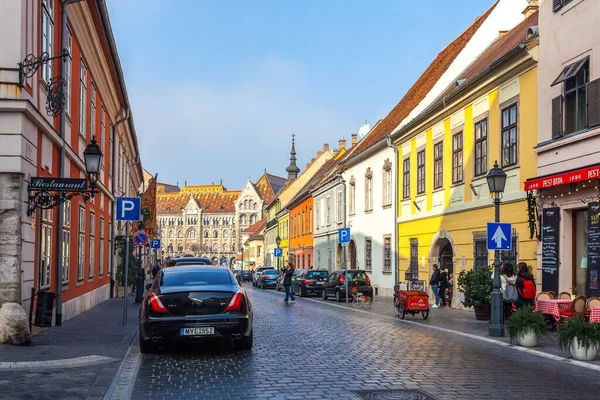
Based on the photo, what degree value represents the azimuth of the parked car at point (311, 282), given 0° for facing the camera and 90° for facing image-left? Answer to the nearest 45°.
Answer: approximately 135°

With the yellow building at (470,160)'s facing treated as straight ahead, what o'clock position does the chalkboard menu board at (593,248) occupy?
The chalkboard menu board is roughly at 10 o'clock from the yellow building.

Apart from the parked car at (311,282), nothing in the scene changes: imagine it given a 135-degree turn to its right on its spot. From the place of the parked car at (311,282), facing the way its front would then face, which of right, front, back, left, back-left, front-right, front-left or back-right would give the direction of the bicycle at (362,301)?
right

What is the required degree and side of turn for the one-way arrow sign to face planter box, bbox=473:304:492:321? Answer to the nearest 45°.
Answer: approximately 180°

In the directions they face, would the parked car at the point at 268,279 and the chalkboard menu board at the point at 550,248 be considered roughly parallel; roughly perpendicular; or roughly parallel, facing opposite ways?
roughly perpendicular

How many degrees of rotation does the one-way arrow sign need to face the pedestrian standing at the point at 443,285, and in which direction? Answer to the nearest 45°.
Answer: approximately 180°

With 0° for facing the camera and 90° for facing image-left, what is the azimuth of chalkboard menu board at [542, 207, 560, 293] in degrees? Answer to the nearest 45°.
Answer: approximately 45°

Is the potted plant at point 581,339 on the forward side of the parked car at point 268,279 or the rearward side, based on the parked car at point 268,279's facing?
on the rearward side

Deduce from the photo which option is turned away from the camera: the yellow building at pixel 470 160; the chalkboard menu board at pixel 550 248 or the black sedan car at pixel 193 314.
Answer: the black sedan car

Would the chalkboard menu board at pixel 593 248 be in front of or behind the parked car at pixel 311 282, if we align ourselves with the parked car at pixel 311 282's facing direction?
behind

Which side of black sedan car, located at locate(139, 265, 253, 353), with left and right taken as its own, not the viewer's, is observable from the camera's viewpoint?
back

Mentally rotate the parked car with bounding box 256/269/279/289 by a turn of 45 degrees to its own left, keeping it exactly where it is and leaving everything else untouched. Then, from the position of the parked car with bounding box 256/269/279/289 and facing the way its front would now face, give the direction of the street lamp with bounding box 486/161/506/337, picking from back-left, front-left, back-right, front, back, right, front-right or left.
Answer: left
